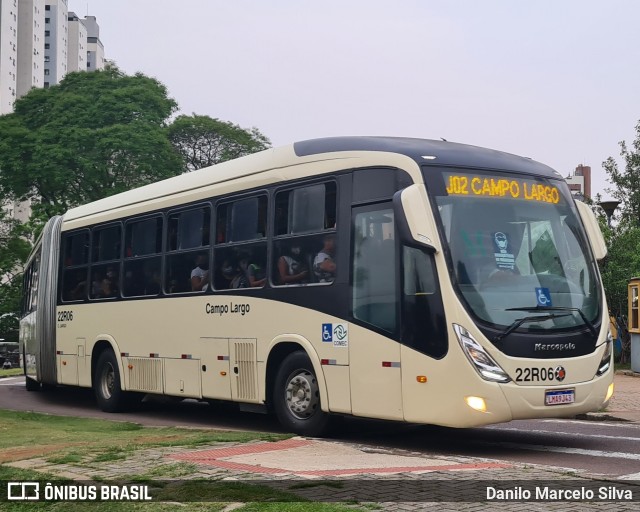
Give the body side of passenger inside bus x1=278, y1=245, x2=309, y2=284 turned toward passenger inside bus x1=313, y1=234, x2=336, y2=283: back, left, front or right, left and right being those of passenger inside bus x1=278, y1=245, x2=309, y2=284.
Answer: front

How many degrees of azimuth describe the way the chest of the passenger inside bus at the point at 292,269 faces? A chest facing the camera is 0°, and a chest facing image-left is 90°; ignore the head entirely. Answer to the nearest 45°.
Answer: approximately 315°
